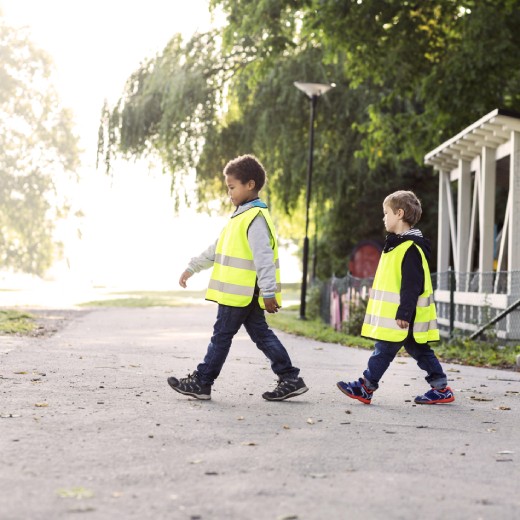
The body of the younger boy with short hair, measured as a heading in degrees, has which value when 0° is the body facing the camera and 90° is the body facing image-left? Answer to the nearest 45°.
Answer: approximately 90°

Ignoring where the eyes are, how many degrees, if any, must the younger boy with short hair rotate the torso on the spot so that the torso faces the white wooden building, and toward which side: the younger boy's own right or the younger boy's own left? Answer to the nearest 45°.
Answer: approximately 90° to the younger boy's own right

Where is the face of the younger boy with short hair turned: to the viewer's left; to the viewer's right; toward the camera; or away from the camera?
to the viewer's left

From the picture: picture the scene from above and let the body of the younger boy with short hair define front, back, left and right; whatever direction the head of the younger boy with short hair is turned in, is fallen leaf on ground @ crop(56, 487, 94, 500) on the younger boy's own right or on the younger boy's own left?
on the younger boy's own left
